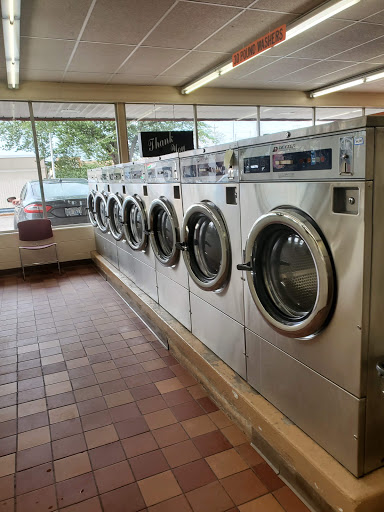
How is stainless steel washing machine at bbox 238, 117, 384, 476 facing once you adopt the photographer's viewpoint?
facing the viewer and to the left of the viewer

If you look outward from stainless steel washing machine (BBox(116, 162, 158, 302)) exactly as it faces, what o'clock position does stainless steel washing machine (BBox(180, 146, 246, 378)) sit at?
stainless steel washing machine (BBox(180, 146, 246, 378)) is roughly at 10 o'clock from stainless steel washing machine (BBox(116, 162, 158, 302)).

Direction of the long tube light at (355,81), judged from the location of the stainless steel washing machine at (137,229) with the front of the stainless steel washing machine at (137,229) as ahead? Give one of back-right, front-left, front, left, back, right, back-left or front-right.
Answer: back

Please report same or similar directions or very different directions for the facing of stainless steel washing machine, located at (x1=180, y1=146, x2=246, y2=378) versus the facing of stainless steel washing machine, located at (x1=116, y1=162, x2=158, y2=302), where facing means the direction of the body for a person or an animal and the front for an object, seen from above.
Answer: same or similar directions

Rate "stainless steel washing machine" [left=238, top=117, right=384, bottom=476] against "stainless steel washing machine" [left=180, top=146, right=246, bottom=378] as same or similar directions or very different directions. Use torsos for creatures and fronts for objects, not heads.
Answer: same or similar directions

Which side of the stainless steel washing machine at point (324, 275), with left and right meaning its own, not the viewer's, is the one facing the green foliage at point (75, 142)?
right

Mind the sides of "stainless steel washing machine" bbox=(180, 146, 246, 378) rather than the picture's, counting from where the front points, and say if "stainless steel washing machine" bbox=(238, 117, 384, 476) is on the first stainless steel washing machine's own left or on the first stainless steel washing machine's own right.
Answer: on the first stainless steel washing machine's own left

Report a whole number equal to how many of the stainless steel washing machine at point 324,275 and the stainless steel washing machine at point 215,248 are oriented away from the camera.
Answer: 0

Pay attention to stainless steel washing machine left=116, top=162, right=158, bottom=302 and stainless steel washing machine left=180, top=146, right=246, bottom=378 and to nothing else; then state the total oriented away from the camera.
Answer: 0

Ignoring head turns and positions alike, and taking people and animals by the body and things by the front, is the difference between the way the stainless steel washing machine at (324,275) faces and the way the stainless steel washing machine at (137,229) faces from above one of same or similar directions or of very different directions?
same or similar directions

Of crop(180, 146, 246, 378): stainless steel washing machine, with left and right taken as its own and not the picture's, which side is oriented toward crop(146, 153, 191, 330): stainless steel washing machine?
right
